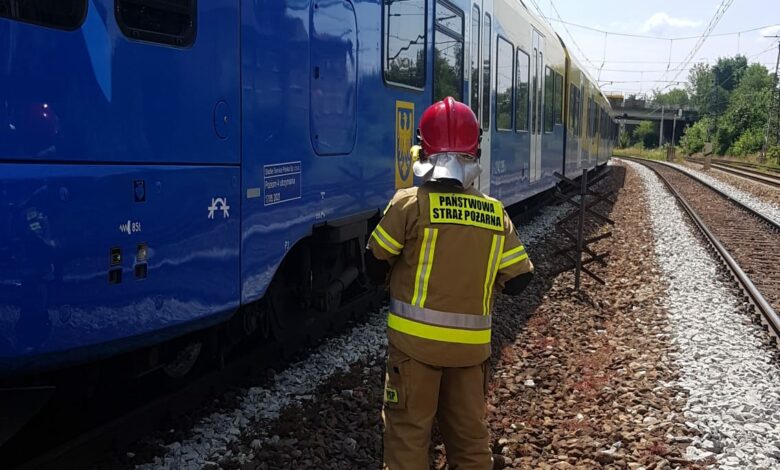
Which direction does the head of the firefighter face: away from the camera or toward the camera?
away from the camera
